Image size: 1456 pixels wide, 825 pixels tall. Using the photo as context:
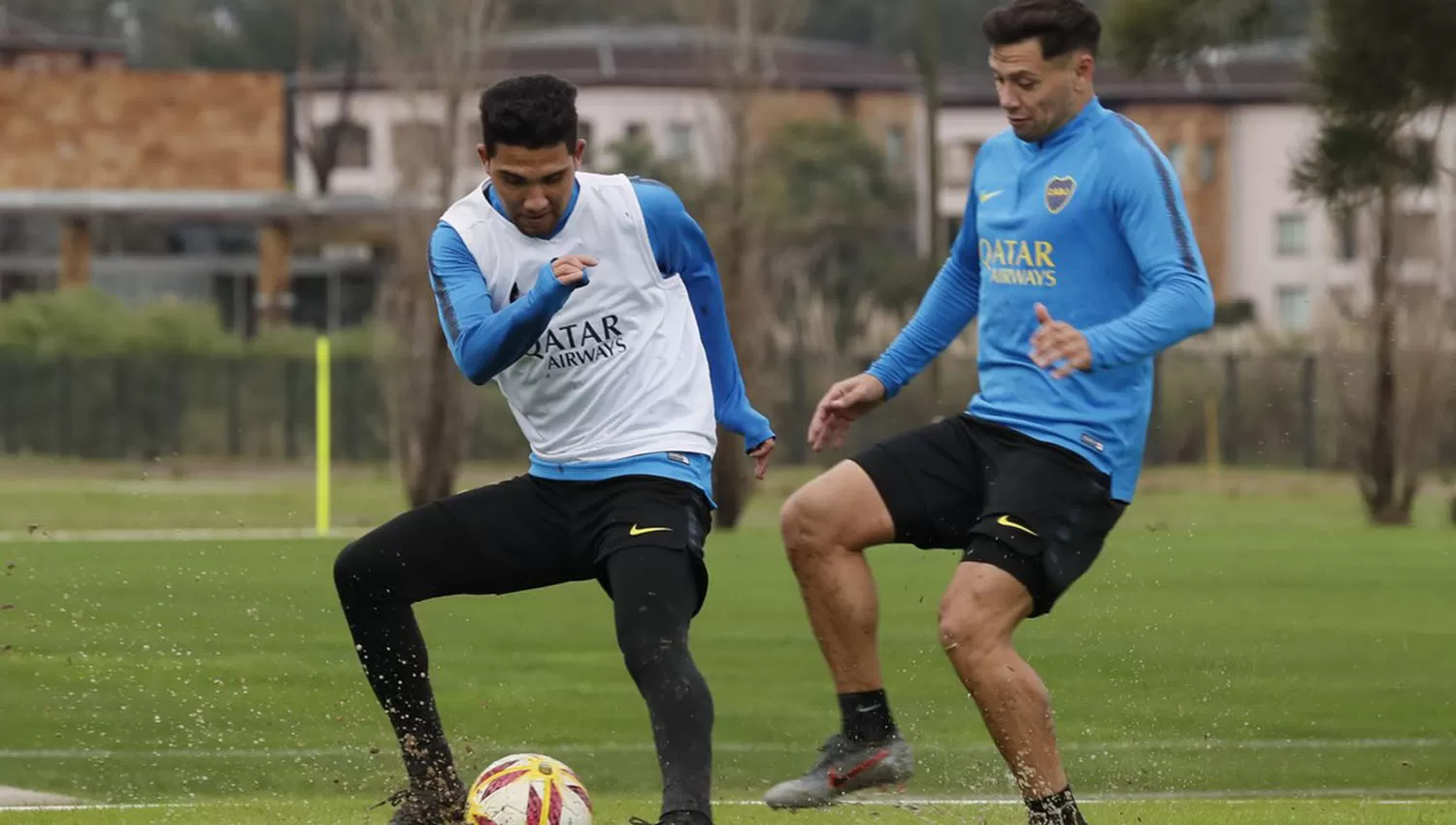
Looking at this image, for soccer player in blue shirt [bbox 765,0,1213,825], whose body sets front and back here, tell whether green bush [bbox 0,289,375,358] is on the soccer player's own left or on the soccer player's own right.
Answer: on the soccer player's own right

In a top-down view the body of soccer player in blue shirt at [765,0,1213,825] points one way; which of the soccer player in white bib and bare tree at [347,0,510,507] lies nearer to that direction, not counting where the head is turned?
the soccer player in white bib

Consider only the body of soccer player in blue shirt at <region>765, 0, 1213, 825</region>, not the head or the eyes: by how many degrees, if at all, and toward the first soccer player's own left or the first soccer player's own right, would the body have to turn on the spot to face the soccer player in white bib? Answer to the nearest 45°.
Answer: approximately 45° to the first soccer player's own right

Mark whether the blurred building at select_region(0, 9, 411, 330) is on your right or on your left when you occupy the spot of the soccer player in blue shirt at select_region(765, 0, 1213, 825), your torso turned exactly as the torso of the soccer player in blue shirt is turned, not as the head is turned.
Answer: on your right

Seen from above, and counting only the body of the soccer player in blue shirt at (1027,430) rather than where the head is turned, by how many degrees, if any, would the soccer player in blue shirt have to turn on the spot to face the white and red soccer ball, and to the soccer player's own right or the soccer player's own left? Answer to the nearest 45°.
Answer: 0° — they already face it

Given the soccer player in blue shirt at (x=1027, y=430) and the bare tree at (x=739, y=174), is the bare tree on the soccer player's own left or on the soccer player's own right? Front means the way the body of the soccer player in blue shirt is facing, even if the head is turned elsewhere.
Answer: on the soccer player's own right

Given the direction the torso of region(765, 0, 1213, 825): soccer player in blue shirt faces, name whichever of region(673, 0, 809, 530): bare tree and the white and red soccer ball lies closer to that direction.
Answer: the white and red soccer ball

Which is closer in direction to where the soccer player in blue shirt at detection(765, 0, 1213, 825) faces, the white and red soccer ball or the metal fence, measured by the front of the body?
the white and red soccer ball

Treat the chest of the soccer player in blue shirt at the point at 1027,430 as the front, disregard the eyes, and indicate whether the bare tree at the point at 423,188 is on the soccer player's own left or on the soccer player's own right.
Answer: on the soccer player's own right

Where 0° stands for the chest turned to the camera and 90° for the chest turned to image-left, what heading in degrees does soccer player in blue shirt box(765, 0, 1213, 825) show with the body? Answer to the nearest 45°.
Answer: approximately 45°

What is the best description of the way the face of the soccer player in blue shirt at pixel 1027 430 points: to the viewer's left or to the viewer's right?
to the viewer's left
